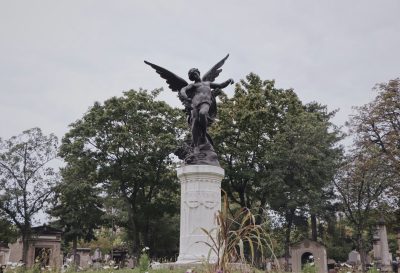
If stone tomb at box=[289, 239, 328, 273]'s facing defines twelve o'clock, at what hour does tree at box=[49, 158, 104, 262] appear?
The tree is roughly at 3 o'clock from the stone tomb.

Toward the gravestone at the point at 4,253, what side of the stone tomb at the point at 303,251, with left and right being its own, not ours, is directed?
right

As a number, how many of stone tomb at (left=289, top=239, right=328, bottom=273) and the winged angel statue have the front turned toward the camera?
2

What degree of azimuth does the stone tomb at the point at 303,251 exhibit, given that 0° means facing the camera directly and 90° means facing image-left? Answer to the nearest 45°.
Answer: approximately 0°

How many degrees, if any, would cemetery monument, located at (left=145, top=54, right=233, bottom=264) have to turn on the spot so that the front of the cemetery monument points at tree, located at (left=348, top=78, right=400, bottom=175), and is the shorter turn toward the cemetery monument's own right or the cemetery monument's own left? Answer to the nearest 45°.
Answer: approximately 135° to the cemetery monument's own left

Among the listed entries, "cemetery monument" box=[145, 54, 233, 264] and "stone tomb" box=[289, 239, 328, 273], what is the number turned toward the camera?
2
